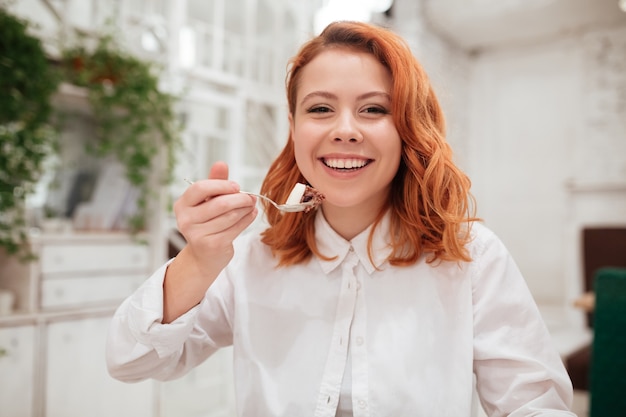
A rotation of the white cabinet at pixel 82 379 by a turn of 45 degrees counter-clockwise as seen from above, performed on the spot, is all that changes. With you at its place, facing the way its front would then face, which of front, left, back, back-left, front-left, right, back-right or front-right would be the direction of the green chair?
front

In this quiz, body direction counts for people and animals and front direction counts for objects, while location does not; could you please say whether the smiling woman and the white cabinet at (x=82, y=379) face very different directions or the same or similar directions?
same or similar directions

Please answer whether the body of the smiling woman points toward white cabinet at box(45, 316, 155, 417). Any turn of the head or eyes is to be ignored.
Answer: no

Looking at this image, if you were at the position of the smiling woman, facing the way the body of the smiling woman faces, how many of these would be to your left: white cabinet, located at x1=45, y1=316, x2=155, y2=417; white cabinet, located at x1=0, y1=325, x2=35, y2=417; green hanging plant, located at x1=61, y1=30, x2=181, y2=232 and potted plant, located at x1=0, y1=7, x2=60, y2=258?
0

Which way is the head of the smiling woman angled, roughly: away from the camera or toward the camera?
toward the camera

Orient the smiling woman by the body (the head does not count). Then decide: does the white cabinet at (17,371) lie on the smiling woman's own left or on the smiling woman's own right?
on the smiling woman's own right

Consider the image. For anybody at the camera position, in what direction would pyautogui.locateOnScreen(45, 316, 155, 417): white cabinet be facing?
facing the viewer

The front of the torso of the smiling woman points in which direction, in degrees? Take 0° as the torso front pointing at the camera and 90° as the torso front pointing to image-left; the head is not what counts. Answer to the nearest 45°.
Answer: approximately 0°

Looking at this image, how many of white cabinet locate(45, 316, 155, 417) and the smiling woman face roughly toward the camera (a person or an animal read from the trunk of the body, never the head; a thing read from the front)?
2

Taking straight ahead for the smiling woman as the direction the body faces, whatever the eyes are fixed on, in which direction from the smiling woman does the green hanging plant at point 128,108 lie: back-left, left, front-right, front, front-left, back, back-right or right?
back-right

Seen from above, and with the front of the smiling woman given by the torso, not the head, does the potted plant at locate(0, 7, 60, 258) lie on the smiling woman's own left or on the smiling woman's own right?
on the smiling woman's own right
